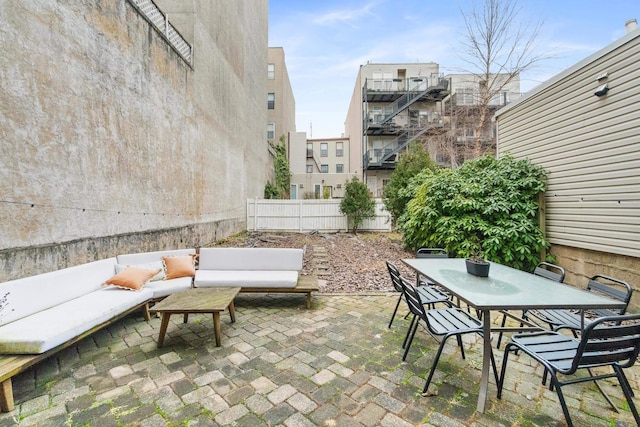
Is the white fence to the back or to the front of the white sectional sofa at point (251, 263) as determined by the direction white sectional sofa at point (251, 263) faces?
to the back

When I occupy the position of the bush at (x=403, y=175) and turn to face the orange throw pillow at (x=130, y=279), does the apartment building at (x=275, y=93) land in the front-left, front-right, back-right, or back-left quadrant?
back-right

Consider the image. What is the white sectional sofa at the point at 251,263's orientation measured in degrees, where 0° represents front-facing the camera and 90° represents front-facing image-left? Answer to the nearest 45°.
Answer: approximately 0°

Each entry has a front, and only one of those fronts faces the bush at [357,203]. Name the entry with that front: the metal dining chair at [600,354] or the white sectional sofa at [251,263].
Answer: the metal dining chair

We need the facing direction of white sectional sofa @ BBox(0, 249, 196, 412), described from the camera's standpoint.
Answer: facing the viewer and to the right of the viewer

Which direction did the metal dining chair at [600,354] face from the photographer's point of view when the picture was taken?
facing away from the viewer and to the left of the viewer

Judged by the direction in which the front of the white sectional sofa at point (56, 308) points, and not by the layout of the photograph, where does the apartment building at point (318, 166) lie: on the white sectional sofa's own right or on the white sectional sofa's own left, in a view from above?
on the white sectional sofa's own left

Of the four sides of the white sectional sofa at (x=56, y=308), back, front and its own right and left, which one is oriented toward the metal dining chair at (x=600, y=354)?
front

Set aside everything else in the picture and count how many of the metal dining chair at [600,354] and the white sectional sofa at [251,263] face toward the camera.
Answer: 1
